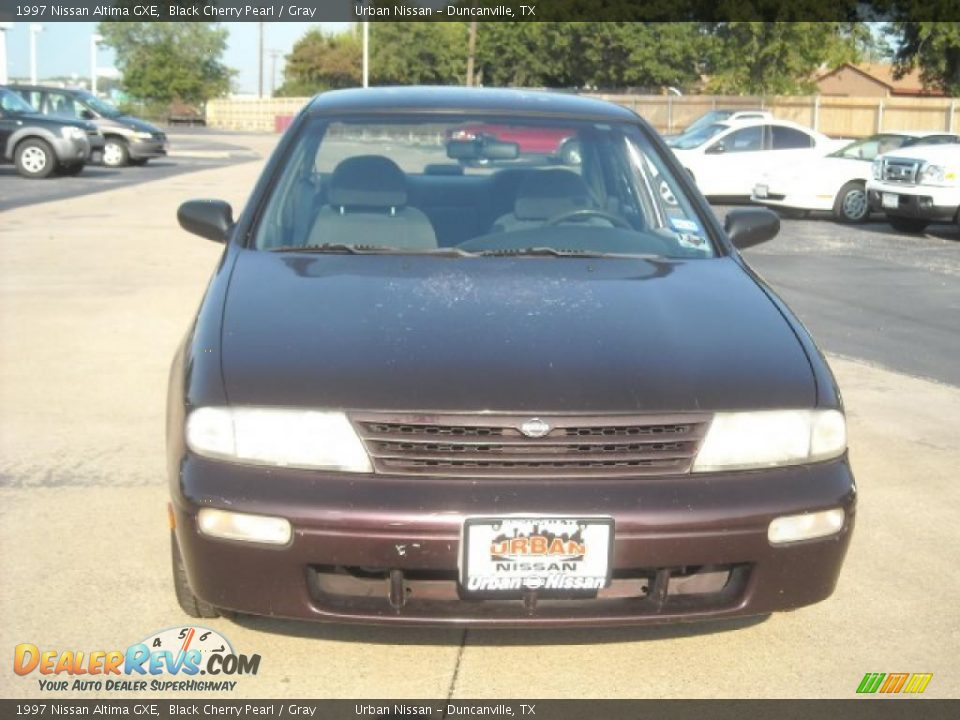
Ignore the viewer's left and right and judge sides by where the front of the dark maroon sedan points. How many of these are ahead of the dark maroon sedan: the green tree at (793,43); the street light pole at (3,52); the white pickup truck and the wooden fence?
0

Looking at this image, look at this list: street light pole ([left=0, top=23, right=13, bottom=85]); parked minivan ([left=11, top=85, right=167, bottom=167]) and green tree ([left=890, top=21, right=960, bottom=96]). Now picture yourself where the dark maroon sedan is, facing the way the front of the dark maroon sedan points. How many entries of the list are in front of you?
0

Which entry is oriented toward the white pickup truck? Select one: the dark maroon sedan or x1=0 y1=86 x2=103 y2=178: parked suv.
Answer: the parked suv

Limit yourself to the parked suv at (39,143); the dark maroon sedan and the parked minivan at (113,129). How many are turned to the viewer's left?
0

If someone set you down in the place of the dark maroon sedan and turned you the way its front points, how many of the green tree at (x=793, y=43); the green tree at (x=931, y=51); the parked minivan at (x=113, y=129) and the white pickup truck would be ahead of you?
0

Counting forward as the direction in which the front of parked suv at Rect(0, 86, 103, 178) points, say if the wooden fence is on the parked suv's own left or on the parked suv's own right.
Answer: on the parked suv's own left

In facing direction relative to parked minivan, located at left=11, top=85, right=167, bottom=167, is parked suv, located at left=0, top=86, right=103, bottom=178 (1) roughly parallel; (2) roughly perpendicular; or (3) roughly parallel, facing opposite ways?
roughly parallel

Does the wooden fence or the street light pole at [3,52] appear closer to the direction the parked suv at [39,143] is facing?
the wooden fence

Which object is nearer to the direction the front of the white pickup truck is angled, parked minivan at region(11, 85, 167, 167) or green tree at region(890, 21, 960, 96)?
the parked minivan

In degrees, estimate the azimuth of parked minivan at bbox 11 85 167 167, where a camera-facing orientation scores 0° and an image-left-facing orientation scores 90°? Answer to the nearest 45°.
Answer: approximately 315°

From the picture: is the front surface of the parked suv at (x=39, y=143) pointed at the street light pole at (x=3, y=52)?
no

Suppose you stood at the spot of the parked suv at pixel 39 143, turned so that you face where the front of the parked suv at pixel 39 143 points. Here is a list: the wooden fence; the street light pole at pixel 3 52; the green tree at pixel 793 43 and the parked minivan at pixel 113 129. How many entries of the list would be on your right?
0

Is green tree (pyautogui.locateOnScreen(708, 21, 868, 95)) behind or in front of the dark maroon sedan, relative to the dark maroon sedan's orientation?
behind

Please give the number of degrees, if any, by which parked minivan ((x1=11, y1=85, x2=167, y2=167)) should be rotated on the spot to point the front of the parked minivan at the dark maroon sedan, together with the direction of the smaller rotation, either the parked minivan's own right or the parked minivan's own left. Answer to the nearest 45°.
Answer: approximately 45° to the parked minivan's own right

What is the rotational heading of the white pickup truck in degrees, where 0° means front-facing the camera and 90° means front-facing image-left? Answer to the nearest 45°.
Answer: approximately 45°

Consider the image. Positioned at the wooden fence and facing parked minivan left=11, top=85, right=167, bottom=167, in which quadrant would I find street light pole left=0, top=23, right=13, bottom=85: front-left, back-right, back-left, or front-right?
front-right

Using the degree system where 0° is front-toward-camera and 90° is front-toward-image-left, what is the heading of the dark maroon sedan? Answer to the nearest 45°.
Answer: approximately 0°
